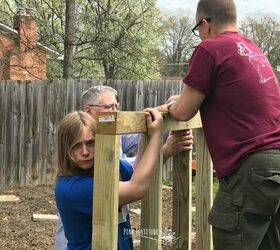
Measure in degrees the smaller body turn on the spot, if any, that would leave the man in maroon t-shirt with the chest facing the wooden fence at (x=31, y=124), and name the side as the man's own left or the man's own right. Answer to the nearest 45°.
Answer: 0° — they already face it

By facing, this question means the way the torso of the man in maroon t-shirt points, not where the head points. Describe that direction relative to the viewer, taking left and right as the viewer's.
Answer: facing away from the viewer and to the left of the viewer

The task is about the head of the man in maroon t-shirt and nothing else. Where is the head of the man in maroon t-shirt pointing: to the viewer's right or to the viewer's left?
to the viewer's left

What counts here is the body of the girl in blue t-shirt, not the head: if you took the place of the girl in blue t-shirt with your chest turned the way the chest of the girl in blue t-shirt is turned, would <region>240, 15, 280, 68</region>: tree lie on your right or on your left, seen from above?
on your left

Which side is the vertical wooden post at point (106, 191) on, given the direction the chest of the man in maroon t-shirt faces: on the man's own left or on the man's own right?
on the man's own left
